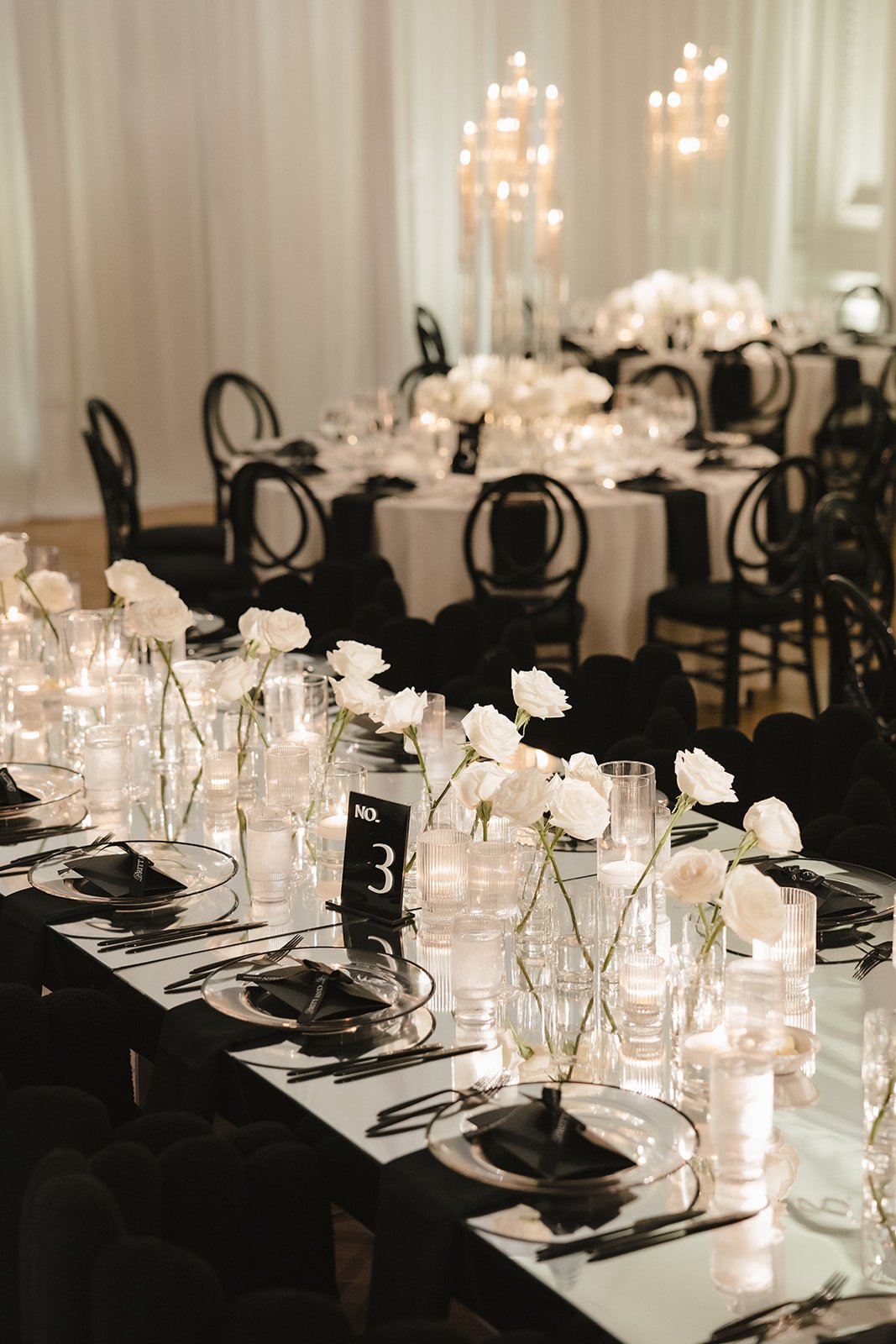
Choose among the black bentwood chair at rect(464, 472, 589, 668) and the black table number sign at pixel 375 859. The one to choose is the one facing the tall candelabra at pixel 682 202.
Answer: the black bentwood chair

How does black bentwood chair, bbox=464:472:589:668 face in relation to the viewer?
away from the camera

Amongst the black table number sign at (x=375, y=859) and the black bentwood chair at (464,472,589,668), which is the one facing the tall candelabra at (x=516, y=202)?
the black bentwood chair

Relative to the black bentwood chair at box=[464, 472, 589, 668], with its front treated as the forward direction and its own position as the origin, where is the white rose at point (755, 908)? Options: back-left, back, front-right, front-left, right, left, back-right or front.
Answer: back

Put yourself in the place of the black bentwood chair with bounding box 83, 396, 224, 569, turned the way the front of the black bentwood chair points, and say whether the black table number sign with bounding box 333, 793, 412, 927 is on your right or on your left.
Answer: on your right

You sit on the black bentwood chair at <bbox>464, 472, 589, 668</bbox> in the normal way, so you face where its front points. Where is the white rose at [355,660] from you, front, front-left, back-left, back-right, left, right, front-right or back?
back

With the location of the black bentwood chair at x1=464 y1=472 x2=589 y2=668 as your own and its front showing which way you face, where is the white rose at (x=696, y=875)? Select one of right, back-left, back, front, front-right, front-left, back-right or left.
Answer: back

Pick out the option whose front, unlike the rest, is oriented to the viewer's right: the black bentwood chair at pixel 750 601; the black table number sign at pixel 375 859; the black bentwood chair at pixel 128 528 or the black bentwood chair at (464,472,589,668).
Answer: the black bentwood chair at pixel 128 528

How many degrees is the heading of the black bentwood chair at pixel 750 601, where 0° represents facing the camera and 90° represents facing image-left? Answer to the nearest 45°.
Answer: approximately 135°

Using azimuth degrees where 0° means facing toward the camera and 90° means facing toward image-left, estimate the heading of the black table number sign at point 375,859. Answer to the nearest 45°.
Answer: approximately 45°

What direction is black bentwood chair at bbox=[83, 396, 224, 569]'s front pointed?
to the viewer's right

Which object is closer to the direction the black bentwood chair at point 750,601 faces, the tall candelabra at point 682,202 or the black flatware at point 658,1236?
the tall candelabra
